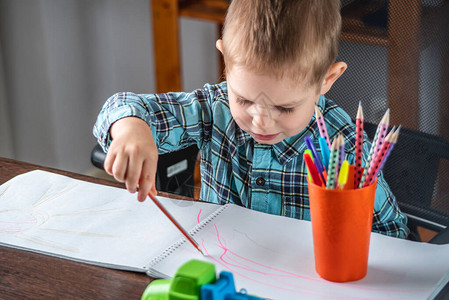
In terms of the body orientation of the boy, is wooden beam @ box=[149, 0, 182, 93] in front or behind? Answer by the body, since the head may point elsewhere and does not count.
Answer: behind

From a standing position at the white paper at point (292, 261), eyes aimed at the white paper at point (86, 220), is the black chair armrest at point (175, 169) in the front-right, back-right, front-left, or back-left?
front-right
